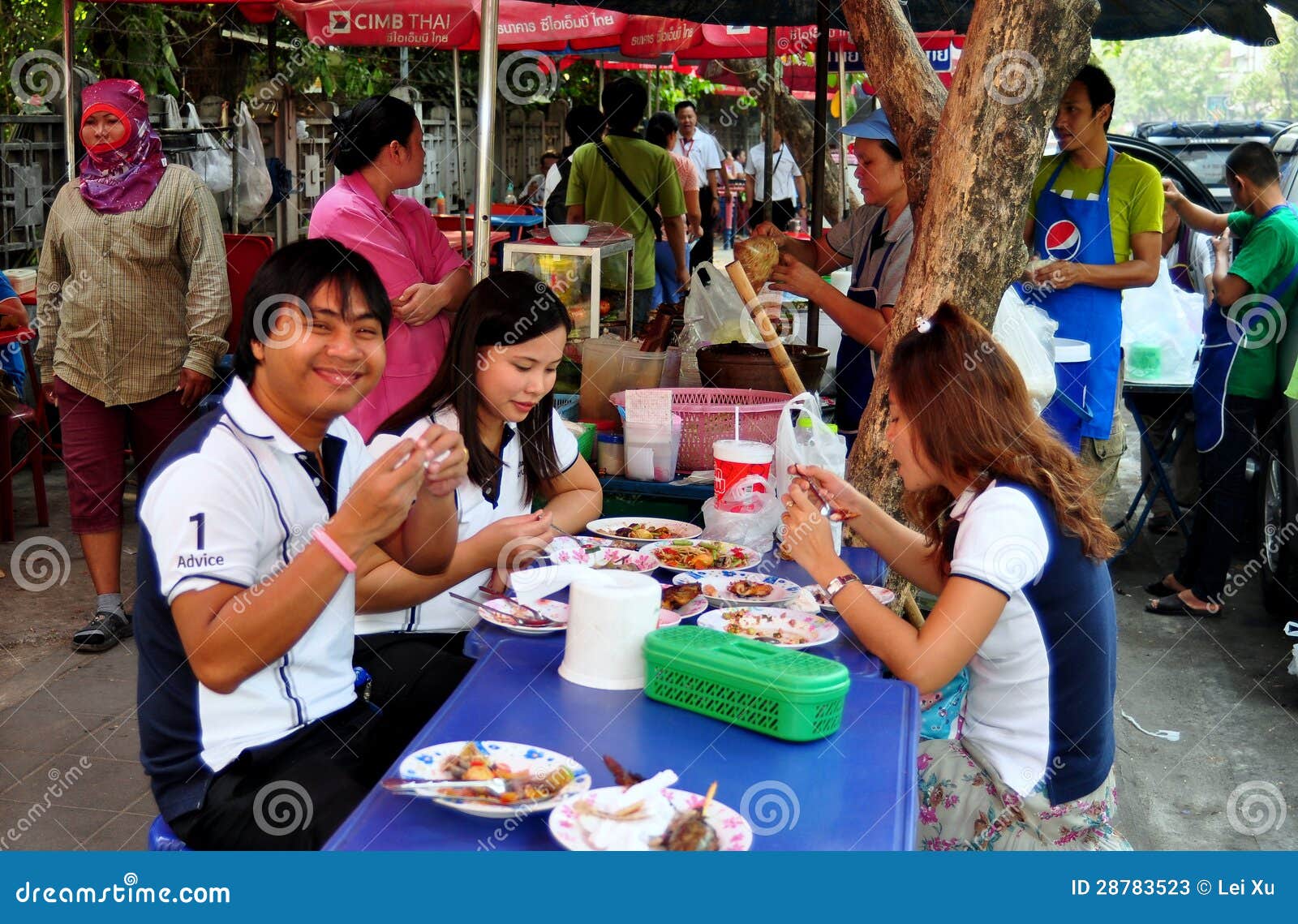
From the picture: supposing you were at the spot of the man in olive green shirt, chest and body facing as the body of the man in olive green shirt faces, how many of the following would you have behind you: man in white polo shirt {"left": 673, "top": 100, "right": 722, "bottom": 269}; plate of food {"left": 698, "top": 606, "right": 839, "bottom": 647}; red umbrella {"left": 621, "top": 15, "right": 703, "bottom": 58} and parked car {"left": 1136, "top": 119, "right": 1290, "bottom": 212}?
1

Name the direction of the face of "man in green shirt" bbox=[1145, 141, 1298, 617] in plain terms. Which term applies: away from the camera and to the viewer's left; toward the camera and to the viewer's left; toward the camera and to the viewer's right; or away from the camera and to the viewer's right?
away from the camera and to the viewer's left

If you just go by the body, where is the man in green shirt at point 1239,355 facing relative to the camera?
to the viewer's left

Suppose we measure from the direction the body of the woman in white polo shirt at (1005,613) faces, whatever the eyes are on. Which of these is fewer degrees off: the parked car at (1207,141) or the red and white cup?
the red and white cup

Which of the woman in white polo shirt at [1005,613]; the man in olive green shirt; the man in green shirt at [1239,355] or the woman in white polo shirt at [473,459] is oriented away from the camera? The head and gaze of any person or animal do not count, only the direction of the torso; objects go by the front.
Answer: the man in olive green shirt

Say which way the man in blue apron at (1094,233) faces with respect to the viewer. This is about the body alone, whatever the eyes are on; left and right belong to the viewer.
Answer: facing the viewer and to the left of the viewer

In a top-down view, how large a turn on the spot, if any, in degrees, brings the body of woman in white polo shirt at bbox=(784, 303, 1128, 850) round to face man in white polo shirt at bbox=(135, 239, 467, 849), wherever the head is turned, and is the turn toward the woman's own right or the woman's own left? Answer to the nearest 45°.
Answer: approximately 45° to the woman's own left

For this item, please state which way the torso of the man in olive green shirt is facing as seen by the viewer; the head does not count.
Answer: away from the camera

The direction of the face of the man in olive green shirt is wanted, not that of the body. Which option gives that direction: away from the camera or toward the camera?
away from the camera

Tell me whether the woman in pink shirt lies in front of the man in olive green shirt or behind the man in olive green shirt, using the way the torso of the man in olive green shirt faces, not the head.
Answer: behind

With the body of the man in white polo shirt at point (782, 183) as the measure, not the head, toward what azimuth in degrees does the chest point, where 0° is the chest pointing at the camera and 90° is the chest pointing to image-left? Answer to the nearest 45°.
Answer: approximately 0°

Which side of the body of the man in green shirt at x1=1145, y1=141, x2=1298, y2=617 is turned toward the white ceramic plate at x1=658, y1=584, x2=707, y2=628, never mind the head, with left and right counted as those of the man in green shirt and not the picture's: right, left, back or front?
left

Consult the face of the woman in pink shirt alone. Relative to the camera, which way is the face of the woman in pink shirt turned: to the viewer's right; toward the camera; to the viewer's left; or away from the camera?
to the viewer's right

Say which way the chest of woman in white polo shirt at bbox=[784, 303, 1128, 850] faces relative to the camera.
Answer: to the viewer's left

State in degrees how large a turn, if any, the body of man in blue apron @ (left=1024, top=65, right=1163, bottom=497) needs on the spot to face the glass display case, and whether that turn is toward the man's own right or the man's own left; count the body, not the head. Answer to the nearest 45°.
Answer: approximately 45° to the man's own right
